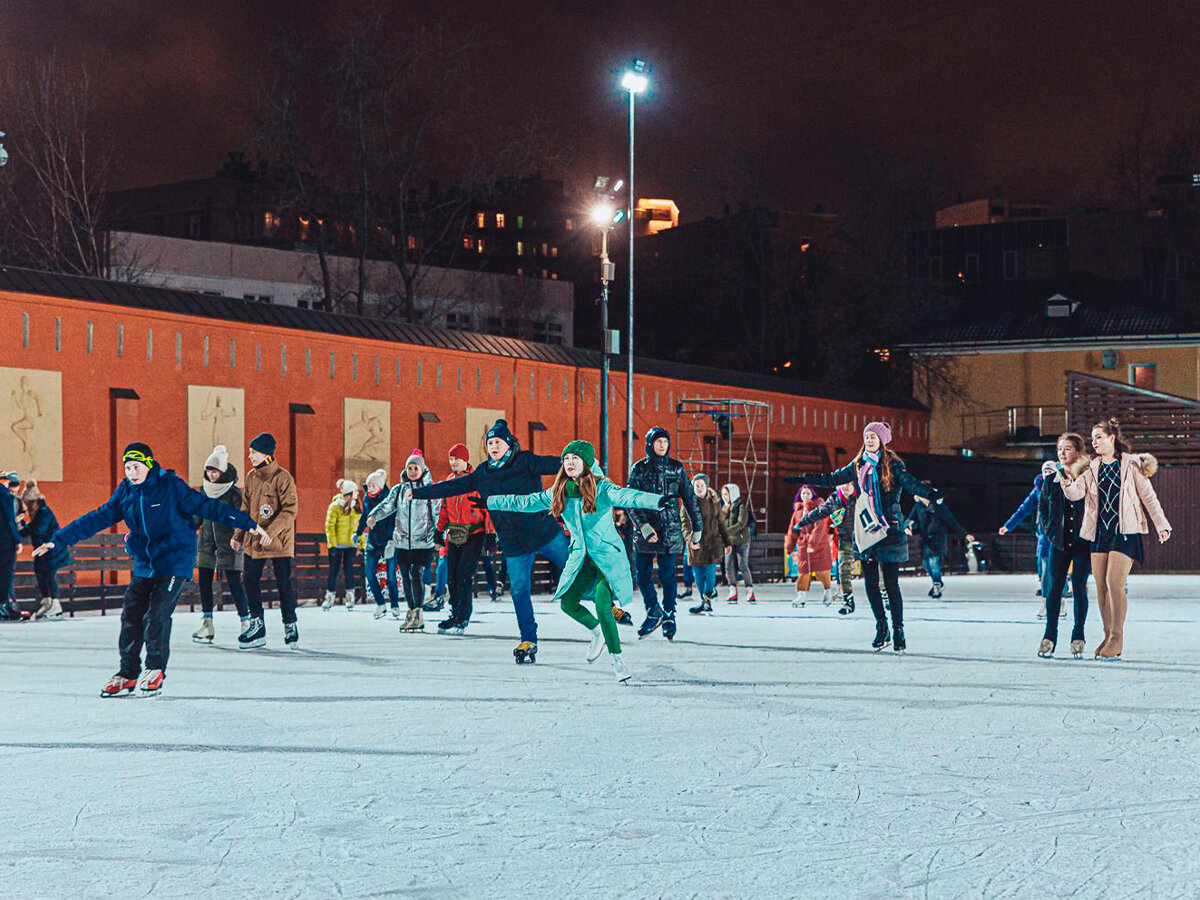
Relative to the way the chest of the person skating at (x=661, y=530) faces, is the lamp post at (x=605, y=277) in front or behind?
behind

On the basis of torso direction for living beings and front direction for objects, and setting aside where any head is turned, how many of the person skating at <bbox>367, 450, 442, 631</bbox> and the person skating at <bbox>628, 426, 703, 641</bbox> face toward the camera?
2

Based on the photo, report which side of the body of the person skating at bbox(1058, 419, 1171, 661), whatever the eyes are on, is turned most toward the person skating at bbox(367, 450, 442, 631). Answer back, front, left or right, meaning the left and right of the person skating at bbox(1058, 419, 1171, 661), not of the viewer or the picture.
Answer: right

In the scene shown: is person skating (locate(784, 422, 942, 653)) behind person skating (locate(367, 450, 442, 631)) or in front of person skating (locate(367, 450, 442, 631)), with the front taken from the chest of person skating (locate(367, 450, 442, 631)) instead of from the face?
in front

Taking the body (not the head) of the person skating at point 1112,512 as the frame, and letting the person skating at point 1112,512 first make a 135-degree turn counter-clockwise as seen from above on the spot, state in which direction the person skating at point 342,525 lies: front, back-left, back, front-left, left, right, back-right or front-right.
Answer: back-left

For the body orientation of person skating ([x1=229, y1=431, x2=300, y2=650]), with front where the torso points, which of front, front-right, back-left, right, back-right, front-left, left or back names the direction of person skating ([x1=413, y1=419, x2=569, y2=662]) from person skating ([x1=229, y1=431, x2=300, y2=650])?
left

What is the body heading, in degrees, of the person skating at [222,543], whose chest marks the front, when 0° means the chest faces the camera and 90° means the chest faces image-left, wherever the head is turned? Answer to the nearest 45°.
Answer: approximately 45°

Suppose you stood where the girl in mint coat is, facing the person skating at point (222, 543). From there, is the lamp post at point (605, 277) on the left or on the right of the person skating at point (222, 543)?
right

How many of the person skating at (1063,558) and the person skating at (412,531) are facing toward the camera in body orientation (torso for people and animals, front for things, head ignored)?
2

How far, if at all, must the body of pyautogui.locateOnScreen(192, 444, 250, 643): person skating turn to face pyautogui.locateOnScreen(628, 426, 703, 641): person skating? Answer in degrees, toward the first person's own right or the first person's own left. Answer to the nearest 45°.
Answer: approximately 135° to the first person's own left
